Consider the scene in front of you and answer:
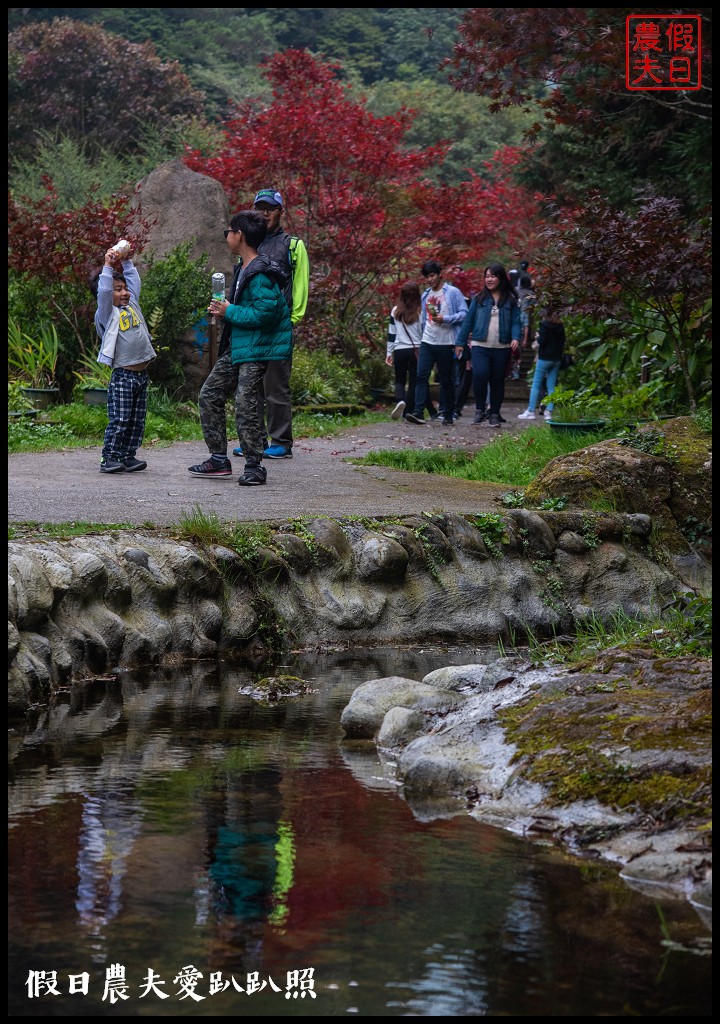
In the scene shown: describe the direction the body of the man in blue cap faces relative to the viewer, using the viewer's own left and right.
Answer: facing the viewer and to the left of the viewer

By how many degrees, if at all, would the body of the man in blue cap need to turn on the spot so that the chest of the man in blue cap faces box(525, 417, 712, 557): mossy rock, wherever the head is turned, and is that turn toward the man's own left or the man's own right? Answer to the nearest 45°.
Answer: approximately 90° to the man's own left

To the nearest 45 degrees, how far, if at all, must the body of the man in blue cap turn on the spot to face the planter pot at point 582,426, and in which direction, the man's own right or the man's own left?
approximately 135° to the man's own left

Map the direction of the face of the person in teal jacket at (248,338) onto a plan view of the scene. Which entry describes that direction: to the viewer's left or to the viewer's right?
to the viewer's left

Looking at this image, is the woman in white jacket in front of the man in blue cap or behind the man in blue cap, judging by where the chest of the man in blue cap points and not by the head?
behind

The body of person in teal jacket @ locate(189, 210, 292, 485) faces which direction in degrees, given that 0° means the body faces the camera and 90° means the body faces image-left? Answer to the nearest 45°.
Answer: approximately 90°

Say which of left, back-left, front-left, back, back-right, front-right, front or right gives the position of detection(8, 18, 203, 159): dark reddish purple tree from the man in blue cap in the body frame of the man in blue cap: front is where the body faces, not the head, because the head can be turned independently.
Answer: back-right

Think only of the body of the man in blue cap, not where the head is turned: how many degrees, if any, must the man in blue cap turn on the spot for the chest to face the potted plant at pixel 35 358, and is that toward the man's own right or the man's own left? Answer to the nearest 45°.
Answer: approximately 90° to the man's own right

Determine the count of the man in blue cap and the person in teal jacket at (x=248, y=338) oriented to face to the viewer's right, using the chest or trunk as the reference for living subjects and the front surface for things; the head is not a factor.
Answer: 0
